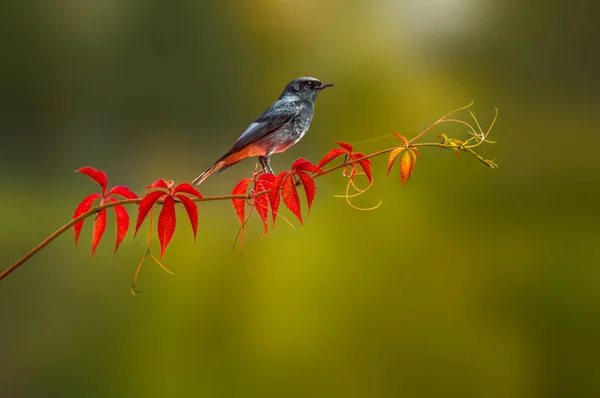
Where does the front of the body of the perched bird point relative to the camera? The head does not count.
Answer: to the viewer's right
